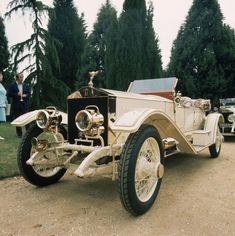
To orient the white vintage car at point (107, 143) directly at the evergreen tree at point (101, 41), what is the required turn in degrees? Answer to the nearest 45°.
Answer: approximately 135° to its right

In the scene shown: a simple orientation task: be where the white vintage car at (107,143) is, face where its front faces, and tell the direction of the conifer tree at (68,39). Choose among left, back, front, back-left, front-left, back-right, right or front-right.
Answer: back-right

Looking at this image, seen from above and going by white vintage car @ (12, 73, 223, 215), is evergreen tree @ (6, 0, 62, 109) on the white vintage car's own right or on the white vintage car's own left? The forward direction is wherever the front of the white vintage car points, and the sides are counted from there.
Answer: on the white vintage car's own right

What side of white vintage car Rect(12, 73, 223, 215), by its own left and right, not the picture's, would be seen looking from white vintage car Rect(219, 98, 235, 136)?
back

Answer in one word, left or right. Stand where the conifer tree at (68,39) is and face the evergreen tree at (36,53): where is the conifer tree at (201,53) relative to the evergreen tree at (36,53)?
left

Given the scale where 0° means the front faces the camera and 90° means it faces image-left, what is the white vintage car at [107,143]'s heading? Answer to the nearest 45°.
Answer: approximately 45°

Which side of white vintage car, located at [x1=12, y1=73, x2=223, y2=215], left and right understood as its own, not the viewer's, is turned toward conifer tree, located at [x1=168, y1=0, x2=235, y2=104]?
back

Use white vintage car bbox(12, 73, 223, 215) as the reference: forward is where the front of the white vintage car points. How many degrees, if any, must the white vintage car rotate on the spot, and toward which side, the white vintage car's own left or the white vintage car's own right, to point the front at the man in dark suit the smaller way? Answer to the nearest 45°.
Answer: approximately 90° to the white vintage car's own right

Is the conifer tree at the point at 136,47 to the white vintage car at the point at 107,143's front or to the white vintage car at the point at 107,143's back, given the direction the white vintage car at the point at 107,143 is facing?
to the back
